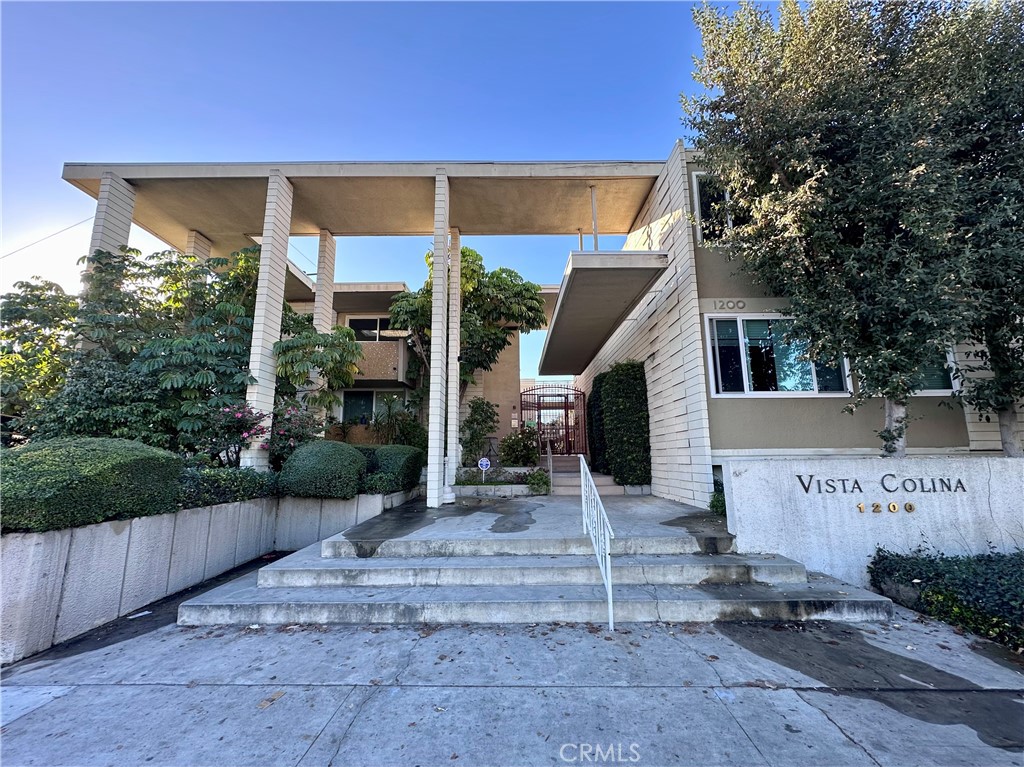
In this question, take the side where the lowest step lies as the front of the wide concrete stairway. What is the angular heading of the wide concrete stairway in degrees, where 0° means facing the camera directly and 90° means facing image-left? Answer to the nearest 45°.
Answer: approximately 0°

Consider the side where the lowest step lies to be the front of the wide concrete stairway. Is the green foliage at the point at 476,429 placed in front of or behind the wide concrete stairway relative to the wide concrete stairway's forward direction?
behind

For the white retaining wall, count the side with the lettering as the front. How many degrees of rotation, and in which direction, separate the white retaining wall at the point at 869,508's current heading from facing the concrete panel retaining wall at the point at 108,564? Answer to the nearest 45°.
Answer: approximately 45° to its right

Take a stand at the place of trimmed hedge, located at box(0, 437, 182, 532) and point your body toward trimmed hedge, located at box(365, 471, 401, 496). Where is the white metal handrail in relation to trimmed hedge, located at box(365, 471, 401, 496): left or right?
right

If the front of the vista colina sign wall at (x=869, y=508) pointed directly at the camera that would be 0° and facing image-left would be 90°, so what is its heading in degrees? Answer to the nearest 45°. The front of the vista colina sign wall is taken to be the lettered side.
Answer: approximately 0°

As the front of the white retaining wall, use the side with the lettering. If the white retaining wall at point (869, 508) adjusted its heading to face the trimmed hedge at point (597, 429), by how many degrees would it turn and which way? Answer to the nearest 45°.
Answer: approximately 135° to its right

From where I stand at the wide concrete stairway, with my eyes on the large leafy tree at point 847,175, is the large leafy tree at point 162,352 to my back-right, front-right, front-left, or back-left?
back-left

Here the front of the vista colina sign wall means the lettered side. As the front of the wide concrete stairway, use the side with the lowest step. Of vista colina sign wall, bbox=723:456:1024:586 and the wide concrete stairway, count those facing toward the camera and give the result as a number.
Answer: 2

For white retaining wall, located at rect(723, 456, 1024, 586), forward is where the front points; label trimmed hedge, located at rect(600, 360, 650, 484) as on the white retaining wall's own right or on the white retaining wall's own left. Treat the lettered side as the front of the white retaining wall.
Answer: on the white retaining wall's own right

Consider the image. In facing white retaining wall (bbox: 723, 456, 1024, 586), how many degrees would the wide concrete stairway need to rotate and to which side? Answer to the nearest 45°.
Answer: approximately 90° to its left
